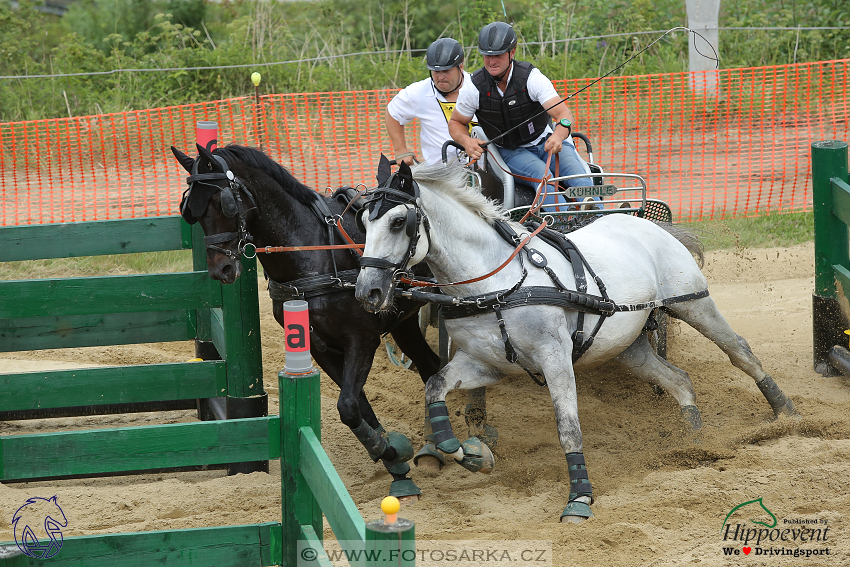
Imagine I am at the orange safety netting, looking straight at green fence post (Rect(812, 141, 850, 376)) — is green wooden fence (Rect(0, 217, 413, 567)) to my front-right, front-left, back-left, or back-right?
front-right

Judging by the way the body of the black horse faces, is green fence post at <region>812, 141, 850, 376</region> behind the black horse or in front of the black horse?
behind

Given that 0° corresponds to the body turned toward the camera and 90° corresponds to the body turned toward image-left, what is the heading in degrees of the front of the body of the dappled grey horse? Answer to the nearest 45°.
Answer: approximately 45°

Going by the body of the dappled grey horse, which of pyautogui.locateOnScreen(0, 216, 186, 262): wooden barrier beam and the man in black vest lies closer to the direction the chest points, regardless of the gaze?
the wooden barrier beam

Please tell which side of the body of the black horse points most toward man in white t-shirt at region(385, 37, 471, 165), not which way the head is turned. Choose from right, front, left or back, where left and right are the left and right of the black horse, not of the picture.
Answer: back

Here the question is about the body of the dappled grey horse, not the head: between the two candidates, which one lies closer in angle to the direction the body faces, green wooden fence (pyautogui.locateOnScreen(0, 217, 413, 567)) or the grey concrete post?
the green wooden fence

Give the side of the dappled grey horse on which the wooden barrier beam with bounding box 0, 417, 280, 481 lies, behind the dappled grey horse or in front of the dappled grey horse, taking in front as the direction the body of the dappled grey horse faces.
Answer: in front

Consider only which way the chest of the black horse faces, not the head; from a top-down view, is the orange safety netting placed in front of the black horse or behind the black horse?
behind

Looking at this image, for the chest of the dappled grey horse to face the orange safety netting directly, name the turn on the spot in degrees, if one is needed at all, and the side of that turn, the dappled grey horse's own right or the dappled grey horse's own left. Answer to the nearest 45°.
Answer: approximately 135° to the dappled grey horse's own right

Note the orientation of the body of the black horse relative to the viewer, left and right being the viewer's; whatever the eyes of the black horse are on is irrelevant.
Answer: facing the viewer and to the left of the viewer

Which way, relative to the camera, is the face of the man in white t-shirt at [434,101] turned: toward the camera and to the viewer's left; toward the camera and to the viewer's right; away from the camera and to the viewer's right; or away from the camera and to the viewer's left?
toward the camera and to the viewer's left

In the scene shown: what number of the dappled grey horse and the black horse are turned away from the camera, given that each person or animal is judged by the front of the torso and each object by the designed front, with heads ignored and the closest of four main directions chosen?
0

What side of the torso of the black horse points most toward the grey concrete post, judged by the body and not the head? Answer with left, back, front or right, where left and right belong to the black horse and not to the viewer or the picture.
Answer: back

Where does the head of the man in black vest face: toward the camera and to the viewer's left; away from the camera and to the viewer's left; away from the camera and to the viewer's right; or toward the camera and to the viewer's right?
toward the camera and to the viewer's left
